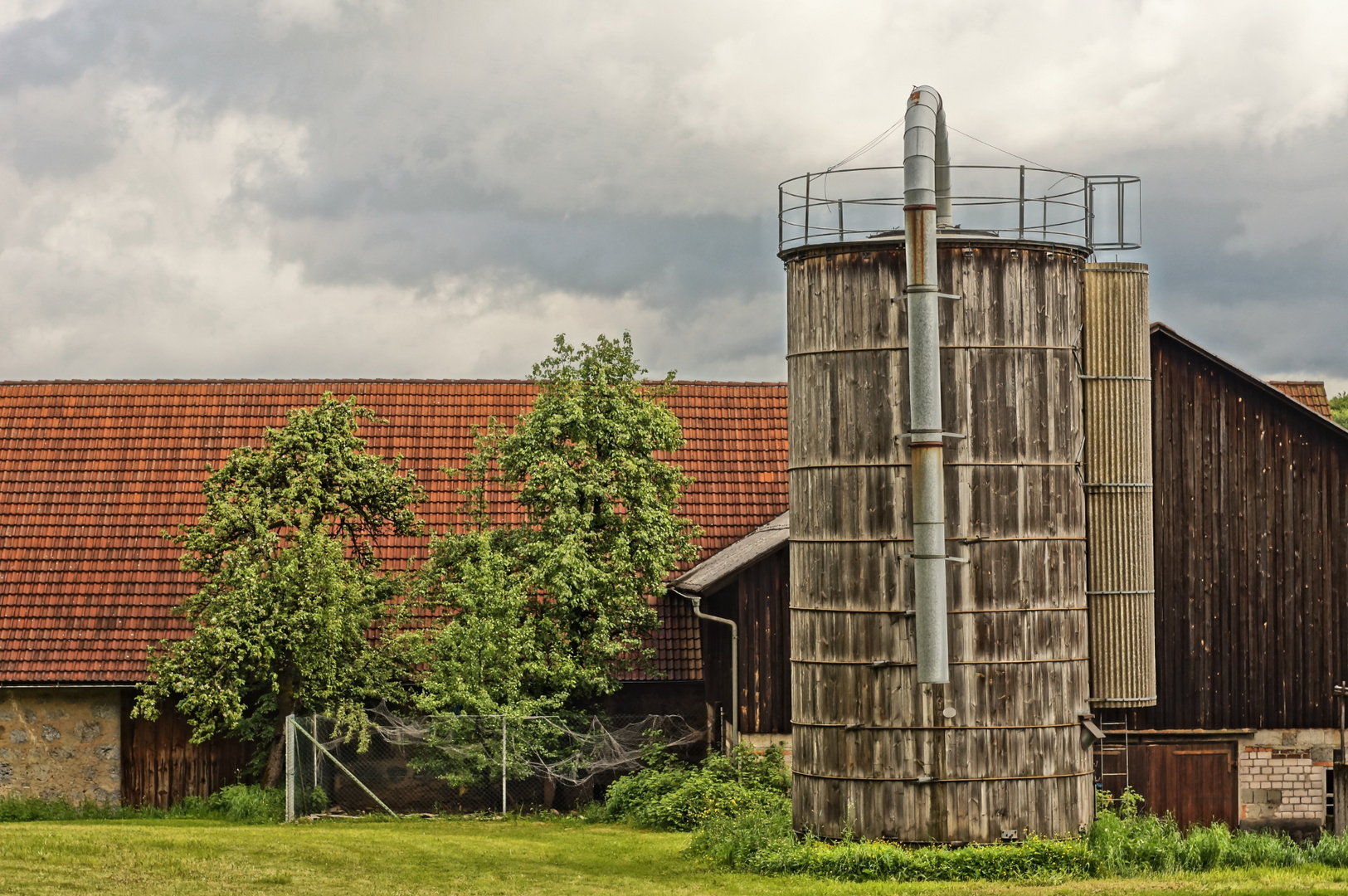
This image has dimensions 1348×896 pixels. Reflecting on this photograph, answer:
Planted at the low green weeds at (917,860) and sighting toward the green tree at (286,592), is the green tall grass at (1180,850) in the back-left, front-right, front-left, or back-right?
back-right

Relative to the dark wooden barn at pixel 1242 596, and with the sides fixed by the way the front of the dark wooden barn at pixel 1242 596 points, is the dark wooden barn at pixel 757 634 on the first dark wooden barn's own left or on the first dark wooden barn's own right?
on the first dark wooden barn's own right

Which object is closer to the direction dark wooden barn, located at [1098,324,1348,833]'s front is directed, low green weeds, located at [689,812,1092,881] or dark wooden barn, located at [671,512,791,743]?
the low green weeds

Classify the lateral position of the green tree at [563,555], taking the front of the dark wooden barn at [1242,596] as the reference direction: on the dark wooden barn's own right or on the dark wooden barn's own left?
on the dark wooden barn's own right

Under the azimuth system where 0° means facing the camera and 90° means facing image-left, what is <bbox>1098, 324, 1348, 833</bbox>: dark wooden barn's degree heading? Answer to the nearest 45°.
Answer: approximately 0°

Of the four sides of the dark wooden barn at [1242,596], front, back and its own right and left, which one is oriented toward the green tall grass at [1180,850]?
front

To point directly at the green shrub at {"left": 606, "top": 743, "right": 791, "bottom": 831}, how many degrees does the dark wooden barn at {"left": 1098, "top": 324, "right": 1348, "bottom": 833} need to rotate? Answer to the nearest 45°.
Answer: approximately 90° to its right

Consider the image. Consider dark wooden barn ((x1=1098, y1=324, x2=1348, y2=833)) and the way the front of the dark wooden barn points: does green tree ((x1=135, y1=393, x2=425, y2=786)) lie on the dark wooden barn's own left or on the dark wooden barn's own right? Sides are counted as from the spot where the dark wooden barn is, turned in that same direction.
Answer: on the dark wooden barn's own right
